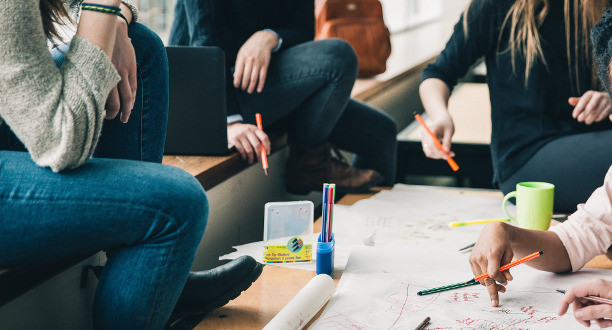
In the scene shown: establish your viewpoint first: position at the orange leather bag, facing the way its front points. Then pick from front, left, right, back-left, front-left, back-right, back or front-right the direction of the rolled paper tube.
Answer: front

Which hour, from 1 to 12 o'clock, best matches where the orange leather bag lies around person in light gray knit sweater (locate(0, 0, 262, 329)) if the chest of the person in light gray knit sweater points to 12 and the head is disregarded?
The orange leather bag is roughly at 10 o'clock from the person in light gray knit sweater.

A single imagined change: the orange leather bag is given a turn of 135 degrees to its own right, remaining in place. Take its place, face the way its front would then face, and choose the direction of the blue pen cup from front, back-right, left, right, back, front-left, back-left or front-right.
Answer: back-left

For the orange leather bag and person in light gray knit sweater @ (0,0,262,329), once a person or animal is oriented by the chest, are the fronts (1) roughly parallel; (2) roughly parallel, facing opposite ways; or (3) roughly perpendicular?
roughly perpendicular

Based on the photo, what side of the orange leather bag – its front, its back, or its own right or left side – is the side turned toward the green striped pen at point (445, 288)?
front

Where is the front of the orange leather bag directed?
toward the camera

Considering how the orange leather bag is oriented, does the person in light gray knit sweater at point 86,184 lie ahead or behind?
ahead

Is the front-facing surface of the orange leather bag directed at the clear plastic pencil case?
yes

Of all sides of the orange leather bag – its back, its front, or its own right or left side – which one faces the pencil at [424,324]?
front

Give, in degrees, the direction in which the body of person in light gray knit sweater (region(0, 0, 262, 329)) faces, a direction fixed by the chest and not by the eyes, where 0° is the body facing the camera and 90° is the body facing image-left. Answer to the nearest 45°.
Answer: approximately 270°

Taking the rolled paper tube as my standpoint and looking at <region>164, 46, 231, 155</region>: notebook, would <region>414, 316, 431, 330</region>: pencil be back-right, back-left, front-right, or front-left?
back-right
